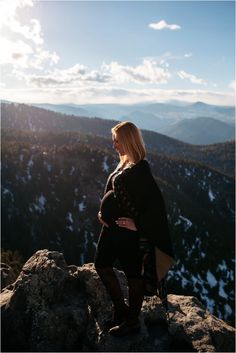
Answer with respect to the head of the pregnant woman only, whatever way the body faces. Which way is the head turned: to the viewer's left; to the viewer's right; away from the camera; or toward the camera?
to the viewer's left

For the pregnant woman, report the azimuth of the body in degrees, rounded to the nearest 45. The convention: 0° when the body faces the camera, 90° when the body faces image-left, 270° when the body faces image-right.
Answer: approximately 90°
